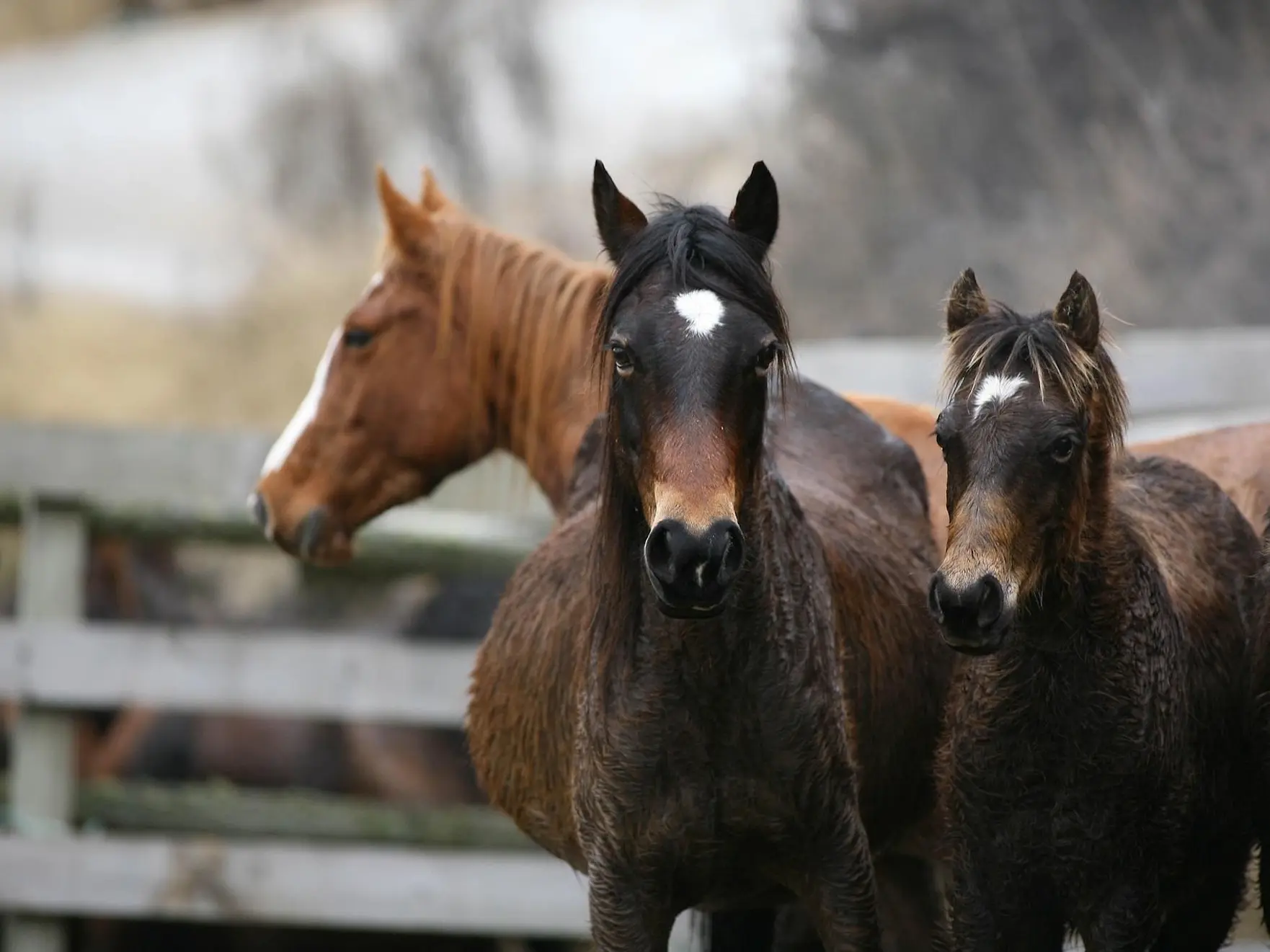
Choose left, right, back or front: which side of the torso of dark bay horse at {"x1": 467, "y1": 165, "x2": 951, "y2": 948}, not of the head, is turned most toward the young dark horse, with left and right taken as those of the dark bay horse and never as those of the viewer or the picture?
left

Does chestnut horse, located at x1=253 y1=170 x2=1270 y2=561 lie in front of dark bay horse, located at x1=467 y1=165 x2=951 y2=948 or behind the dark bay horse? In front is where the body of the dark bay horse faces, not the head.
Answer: behind

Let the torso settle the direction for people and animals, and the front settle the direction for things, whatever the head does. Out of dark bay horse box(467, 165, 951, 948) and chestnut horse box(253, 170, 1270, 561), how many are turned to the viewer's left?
1

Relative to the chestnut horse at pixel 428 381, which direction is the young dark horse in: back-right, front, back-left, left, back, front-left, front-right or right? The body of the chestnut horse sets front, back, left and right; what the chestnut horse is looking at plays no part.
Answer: back-left

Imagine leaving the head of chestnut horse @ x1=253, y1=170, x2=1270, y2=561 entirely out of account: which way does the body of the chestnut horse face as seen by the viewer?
to the viewer's left

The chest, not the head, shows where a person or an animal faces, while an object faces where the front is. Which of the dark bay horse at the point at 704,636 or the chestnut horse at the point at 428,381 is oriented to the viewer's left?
the chestnut horse

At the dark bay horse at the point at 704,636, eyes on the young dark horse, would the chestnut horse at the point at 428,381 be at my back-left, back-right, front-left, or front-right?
back-left

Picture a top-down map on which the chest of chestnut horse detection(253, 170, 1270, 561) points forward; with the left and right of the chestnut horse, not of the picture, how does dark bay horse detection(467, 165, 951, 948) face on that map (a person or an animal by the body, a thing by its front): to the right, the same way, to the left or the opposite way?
to the left

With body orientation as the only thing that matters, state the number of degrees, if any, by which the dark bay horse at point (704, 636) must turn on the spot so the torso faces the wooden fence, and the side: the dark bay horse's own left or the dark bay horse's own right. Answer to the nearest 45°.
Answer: approximately 135° to the dark bay horse's own right

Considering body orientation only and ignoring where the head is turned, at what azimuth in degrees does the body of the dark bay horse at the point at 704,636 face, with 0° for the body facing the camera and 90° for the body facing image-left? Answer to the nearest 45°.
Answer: approximately 0°
